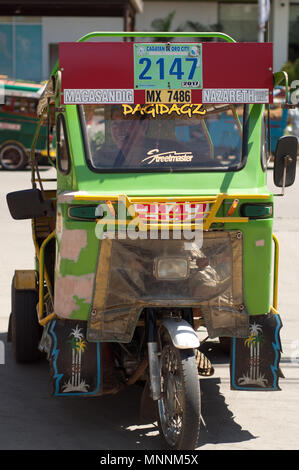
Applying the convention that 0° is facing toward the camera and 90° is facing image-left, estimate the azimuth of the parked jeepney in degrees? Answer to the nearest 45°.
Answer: approximately 90°
